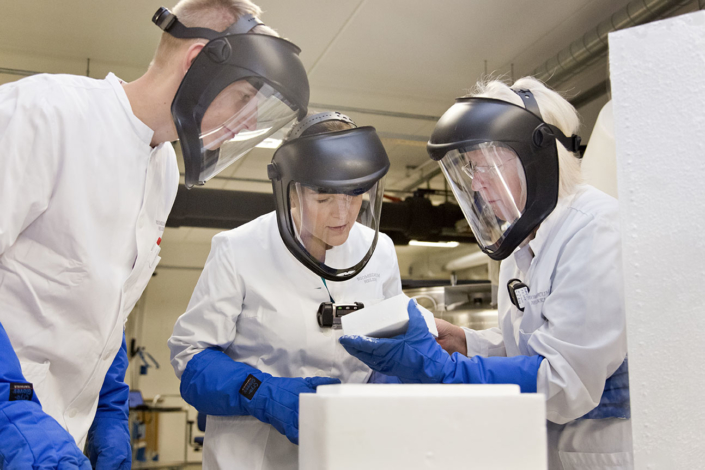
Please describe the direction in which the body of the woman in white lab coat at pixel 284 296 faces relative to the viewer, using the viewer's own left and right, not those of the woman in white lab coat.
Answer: facing the viewer and to the right of the viewer

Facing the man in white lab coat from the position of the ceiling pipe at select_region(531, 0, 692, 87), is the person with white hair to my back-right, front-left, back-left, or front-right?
front-left

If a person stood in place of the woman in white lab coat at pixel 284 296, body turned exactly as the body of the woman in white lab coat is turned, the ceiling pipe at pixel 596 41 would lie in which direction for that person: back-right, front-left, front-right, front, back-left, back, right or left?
left

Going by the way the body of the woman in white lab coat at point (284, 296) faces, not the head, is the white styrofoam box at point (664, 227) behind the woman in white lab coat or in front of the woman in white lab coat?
in front

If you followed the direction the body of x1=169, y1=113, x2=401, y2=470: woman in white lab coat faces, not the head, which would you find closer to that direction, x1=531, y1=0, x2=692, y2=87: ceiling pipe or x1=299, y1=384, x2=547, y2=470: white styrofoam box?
the white styrofoam box

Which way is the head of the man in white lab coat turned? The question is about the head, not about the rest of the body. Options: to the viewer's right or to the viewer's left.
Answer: to the viewer's right
